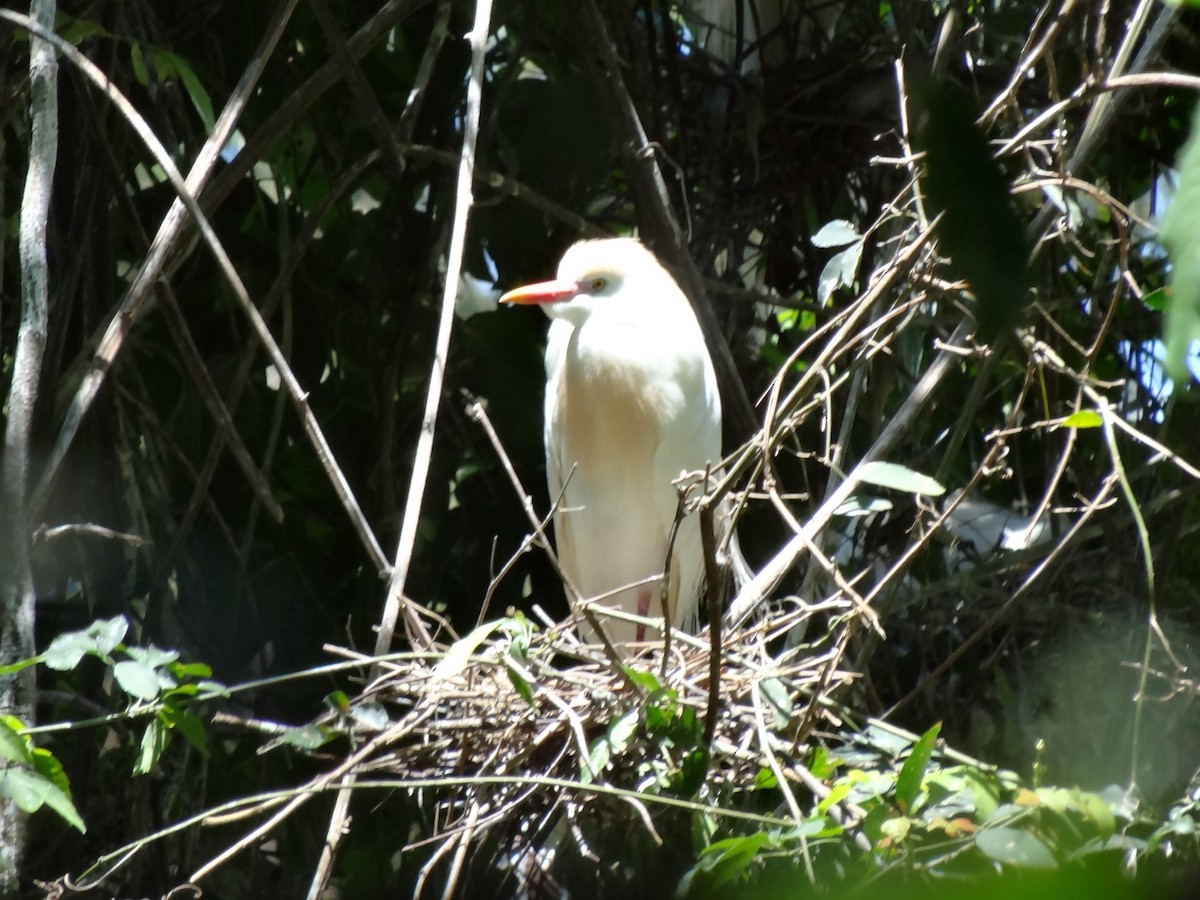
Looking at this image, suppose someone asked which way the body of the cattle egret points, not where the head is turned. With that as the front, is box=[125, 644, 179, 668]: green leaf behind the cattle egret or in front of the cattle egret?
in front

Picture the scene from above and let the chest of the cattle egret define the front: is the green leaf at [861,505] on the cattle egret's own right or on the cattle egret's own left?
on the cattle egret's own left

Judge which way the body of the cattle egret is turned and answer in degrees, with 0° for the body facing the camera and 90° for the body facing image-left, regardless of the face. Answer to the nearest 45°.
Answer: approximately 45°

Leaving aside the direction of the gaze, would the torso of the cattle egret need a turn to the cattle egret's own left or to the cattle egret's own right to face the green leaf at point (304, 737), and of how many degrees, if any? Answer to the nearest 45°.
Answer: approximately 45° to the cattle egret's own right

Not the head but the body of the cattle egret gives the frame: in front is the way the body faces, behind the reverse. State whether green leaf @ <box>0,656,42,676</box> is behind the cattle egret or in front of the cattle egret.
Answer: in front
